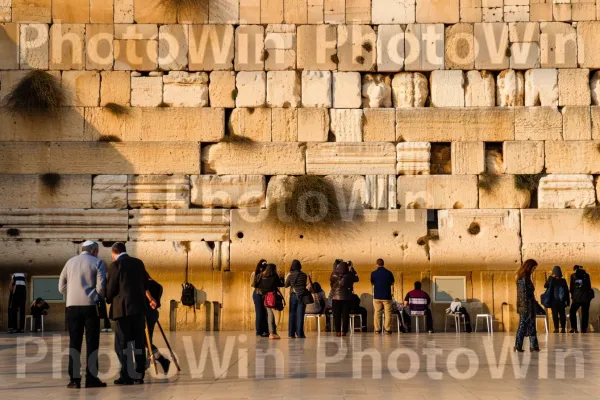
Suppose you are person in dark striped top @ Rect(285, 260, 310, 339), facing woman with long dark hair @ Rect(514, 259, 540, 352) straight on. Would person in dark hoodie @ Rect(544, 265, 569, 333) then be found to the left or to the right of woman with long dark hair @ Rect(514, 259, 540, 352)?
left

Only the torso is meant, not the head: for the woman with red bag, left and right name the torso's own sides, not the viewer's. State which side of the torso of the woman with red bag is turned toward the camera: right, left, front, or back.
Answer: back

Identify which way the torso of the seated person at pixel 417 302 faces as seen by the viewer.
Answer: away from the camera

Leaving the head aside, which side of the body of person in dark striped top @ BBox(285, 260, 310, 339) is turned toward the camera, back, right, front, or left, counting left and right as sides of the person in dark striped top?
back

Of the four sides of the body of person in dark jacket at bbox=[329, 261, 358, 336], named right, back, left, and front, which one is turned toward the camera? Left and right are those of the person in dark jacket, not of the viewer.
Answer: back

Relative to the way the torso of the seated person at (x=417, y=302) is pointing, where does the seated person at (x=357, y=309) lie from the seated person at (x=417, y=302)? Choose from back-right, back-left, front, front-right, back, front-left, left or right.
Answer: left

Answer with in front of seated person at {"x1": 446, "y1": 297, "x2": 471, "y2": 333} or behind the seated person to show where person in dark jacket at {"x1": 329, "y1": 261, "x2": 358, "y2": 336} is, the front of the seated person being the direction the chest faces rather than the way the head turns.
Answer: behind

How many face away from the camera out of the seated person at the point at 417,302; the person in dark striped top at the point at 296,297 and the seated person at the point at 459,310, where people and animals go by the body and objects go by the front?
2

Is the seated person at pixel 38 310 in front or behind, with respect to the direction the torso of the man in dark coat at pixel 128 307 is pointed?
in front

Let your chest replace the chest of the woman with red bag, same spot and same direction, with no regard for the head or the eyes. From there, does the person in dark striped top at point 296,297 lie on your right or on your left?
on your right
